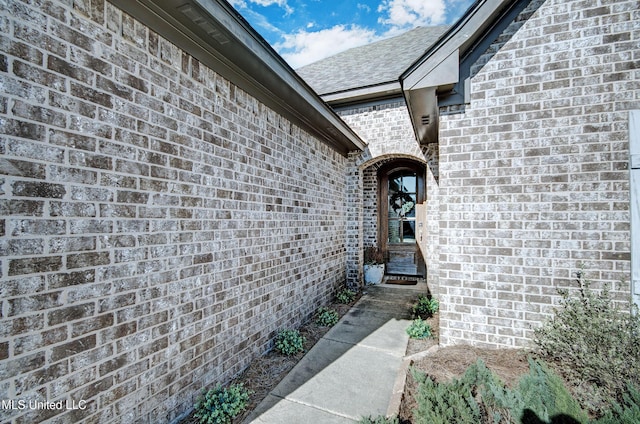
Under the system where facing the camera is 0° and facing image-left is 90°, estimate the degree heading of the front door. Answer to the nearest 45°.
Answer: approximately 0°

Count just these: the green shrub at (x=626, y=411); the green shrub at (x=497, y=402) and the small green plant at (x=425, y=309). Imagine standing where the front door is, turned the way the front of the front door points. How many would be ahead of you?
3

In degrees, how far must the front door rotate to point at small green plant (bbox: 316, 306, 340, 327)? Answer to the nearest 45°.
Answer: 0° — it already faces it

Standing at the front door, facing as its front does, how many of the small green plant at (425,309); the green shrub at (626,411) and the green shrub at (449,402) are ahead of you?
3

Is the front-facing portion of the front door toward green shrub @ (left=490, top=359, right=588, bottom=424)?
yes
